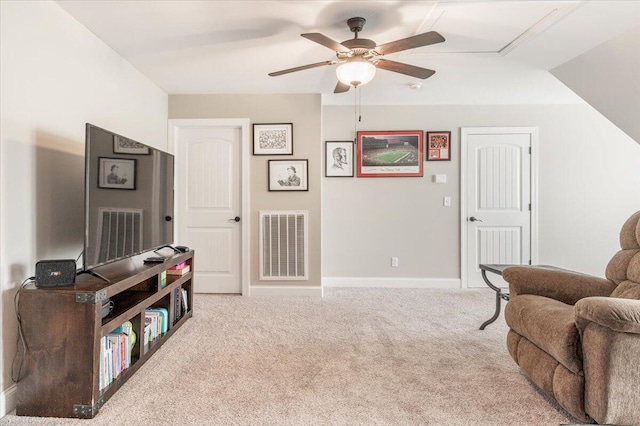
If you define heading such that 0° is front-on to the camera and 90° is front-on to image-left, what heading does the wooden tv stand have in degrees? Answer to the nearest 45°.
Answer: approximately 315°

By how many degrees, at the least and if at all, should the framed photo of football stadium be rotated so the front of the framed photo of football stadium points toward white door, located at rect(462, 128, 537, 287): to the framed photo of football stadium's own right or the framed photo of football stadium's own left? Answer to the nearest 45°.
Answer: approximately 90° to the framed photo of football stadium's own left

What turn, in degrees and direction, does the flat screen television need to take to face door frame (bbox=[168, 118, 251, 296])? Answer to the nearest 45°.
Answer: approximately 90° to its left

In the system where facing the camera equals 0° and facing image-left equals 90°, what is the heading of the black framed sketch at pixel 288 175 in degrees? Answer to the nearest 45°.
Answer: approximately 0°

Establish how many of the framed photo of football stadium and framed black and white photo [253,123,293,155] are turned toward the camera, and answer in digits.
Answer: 2

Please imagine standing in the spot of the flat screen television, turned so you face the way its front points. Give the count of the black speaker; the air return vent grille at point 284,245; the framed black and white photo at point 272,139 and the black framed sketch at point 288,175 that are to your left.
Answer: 3

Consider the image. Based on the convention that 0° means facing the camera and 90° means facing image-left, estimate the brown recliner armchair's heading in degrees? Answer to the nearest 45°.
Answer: approximately 45°

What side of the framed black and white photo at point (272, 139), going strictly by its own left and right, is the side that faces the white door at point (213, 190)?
right
